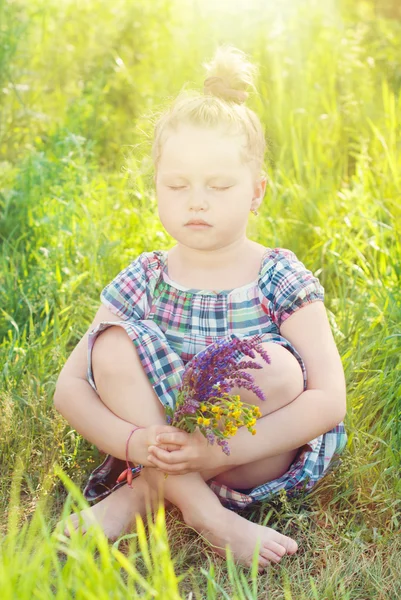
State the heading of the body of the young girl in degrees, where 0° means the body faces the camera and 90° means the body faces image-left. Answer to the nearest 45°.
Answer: approximately 0°
